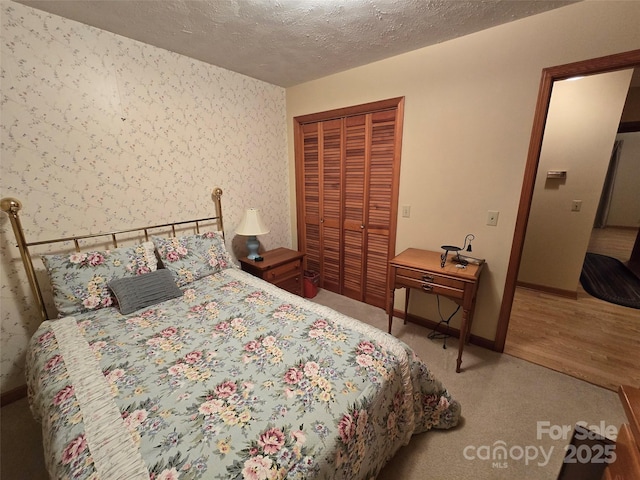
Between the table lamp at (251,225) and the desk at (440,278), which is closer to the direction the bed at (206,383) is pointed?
the desk

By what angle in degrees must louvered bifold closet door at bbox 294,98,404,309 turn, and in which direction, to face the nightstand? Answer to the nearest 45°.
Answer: approximately 45° to its right

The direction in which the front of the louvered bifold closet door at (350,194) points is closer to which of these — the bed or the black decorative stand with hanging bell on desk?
the bed

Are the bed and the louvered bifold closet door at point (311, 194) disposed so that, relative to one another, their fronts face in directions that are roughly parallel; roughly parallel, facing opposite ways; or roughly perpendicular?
roughly perpendicular

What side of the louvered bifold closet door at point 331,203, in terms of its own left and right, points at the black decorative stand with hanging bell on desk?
left

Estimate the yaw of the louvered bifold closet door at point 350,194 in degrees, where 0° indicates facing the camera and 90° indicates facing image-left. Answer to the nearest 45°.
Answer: approximately 45°

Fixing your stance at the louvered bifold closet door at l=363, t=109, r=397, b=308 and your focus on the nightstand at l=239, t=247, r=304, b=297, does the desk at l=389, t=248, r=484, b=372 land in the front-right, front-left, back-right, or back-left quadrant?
back-left

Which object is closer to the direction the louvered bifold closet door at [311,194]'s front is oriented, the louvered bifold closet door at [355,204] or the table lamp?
the table lamp

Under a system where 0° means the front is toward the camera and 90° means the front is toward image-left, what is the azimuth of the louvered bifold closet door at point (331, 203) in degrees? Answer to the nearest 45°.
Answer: approximately 45°

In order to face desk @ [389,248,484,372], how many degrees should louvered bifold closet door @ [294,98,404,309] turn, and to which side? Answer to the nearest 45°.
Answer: approximately 90° to its left

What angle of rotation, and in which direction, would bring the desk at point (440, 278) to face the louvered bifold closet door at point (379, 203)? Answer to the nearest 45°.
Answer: approximately 90° to its right
